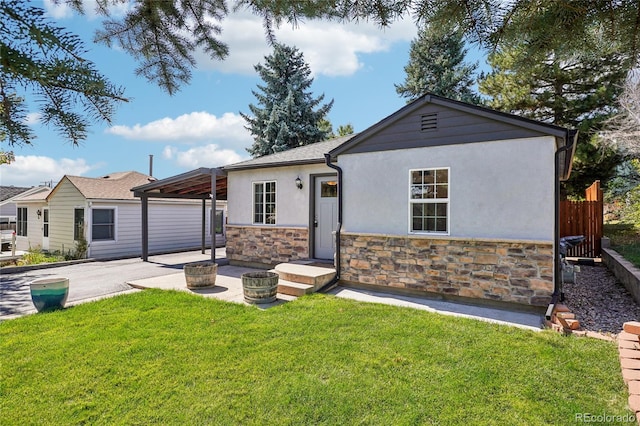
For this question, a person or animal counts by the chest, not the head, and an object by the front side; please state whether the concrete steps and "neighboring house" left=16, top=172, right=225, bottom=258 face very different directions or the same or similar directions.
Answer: same or similar directions

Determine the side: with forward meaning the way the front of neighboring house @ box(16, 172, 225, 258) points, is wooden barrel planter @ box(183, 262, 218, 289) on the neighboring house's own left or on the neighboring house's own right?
on the neighboring house's own left

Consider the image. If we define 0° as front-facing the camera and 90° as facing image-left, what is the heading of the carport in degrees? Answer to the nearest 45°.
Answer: approximately 45°

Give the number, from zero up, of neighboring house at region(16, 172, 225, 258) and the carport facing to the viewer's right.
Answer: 0

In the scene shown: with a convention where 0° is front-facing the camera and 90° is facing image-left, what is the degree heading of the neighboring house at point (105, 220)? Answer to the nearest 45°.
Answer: approximately 45°

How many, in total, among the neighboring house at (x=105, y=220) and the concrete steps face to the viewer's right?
0

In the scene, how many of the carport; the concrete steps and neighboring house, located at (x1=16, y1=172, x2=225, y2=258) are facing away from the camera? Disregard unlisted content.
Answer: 0

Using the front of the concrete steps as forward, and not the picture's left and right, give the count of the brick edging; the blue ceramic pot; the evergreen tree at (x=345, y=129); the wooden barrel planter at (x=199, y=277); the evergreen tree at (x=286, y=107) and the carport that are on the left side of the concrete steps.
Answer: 1

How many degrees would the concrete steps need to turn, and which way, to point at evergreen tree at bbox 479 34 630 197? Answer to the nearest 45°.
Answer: approximately 180°

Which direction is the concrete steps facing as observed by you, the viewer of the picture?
facing the viewer and to the left of the viewer

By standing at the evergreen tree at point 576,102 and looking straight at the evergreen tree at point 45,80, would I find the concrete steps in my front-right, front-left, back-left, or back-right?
front-right

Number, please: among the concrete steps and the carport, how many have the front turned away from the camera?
0

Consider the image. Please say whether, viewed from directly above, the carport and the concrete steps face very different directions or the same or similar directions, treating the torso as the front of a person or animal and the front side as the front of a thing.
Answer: same or similar directions

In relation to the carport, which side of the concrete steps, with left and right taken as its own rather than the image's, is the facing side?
right
